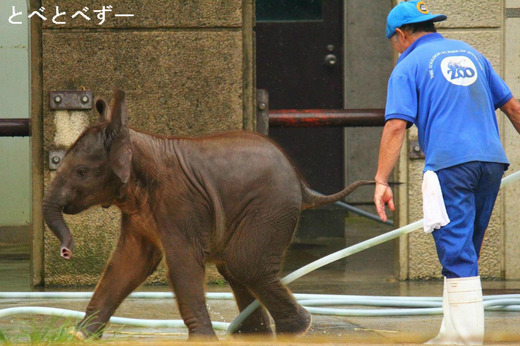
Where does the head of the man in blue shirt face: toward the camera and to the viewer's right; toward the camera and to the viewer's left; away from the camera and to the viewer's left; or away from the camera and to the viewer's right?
away from the camera and to the viewer's left

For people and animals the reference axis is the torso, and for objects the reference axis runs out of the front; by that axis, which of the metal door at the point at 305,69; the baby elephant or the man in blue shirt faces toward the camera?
the metal door

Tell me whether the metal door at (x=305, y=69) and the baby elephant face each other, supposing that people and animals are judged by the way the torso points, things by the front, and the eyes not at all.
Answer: no

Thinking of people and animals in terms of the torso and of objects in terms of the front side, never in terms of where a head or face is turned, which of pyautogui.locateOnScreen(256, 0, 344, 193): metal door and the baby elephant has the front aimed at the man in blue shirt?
the metal door

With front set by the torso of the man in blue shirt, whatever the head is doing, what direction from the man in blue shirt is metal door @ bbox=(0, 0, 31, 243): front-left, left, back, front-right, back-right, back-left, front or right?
front

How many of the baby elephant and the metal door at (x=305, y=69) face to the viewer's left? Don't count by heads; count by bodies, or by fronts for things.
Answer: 1

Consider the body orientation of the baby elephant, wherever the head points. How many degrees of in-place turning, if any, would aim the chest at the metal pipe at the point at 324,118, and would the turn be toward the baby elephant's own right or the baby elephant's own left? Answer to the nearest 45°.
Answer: approximately 90° to the baby elephant's own right

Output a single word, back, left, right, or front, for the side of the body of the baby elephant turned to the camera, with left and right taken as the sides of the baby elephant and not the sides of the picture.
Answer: left

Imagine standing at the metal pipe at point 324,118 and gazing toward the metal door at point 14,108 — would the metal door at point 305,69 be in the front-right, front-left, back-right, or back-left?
front-right

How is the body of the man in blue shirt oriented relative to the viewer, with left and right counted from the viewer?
facing away from the viewer and to the left of the viewer

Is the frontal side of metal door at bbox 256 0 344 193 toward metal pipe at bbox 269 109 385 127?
yes

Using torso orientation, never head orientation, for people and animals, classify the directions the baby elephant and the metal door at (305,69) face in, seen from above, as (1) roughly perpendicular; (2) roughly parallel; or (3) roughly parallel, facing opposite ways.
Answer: roughly perpendicular

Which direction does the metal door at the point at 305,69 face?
toward the camera

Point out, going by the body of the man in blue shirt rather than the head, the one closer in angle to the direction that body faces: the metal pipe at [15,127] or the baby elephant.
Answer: the metal pipe

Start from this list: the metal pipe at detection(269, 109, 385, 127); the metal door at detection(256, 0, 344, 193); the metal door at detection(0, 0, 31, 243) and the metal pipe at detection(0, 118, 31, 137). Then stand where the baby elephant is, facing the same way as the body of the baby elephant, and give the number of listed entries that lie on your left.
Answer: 0

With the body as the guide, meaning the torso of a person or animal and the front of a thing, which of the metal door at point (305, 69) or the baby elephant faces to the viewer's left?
the baby elephant

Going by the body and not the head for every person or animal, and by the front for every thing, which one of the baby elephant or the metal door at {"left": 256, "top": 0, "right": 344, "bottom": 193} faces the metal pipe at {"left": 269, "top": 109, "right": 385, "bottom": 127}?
the metal door
